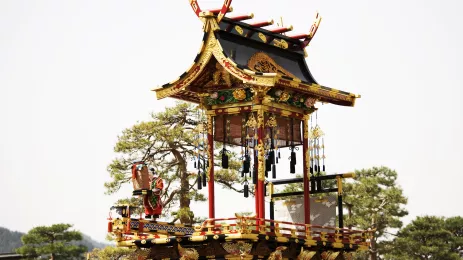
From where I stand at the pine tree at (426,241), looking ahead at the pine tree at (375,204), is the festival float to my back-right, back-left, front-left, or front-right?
front-left

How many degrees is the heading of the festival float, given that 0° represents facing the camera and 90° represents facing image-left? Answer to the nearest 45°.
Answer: approximately 45°

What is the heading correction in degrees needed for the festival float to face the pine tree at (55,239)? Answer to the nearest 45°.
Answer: approximately 90° to its right

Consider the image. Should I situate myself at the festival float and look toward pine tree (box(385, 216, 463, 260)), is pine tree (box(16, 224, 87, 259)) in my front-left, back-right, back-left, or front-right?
front-left

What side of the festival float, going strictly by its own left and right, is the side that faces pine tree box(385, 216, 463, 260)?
back
